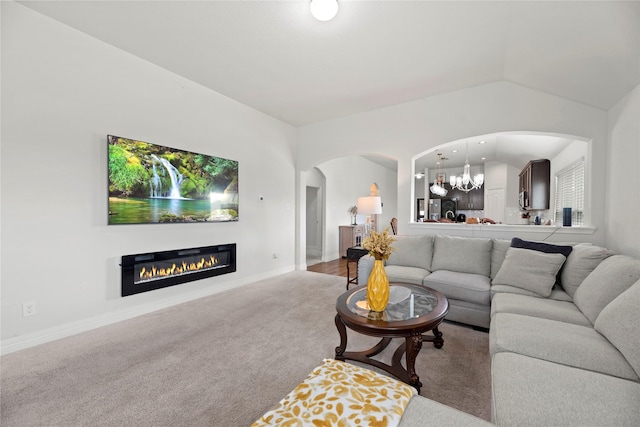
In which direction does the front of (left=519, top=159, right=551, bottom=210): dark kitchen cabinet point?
to the viewer's left

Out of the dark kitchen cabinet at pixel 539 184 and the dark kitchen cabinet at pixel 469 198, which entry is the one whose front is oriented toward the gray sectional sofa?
the dark kitchen cabinet at pixel 469 198

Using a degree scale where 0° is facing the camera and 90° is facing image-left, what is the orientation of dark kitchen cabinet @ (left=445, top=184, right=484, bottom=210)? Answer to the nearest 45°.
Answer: approximately 0°

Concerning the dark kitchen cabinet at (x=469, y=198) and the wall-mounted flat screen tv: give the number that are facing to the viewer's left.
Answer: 0

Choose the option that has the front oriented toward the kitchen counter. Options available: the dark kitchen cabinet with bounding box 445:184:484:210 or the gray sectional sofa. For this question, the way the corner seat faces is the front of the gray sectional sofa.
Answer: the dark kitchen cabinet

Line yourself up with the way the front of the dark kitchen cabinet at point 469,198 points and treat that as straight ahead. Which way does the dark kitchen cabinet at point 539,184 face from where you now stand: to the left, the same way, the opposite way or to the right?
to the right

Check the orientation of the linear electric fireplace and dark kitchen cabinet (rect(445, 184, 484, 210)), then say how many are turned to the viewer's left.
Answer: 0

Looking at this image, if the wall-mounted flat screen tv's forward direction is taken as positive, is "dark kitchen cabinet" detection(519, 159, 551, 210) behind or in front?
in front

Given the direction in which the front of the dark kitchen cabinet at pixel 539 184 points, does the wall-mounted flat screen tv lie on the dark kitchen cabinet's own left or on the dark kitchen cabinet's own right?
on the dark kitchen cabinet's own left

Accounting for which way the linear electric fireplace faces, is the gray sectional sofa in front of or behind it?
in front

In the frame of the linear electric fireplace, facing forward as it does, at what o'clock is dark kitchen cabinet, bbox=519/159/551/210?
The dark kitchen cabinet is roughly at 11 o'clock from the linear electric fireplace.

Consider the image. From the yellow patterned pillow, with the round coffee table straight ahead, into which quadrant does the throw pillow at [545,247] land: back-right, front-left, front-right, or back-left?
front-right

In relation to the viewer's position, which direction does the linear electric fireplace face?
facing the viewer and to the right of the viewer

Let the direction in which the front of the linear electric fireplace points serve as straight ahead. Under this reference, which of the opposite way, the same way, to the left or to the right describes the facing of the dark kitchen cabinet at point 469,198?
to the right

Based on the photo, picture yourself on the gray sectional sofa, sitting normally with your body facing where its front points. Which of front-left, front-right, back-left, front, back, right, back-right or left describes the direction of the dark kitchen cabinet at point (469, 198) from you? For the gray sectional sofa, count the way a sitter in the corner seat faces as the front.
back-right
